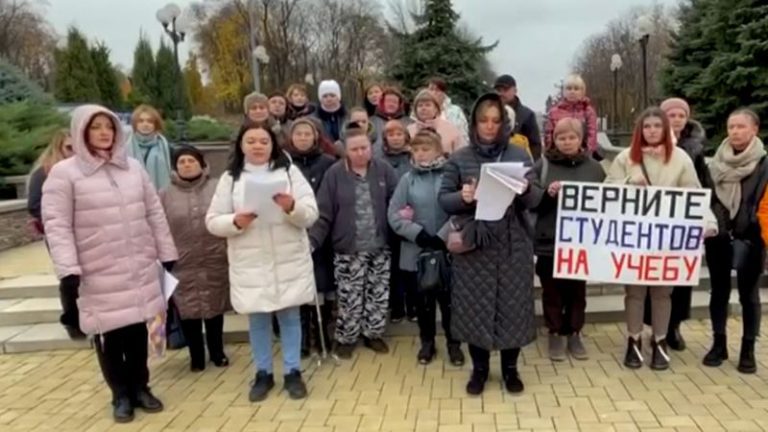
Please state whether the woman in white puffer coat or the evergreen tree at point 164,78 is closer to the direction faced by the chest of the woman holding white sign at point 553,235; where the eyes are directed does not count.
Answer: the woman in white puffer coat

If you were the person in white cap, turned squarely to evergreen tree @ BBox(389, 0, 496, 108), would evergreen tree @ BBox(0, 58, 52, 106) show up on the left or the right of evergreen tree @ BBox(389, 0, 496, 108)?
left

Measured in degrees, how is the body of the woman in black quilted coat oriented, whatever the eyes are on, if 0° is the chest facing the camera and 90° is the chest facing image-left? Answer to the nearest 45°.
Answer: approximately 0°

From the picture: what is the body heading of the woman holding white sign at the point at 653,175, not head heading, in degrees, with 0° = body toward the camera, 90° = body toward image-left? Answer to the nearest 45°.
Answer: approximately 0°

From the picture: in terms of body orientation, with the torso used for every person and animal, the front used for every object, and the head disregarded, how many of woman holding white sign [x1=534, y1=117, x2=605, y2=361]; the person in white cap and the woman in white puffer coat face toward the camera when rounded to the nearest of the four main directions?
3

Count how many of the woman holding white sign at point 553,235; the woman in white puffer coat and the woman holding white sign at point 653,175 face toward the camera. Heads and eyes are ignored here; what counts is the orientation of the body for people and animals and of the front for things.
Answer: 3

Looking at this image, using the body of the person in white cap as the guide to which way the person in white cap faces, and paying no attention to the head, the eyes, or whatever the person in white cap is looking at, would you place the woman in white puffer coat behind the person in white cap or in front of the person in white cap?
in front
